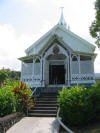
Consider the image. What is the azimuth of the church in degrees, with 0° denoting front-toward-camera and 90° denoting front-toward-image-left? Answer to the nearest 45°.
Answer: approximately 0°

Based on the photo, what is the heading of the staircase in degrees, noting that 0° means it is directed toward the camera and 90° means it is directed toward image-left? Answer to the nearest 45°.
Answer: approximately 0°

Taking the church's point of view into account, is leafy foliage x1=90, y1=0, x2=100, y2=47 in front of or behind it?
in front

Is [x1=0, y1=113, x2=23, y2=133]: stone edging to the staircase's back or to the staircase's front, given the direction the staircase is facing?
to the front

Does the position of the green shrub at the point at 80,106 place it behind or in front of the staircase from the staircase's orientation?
in front

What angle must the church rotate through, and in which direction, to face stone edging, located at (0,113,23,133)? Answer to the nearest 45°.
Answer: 0° — it already faces it

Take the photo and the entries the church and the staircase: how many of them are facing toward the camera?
2
